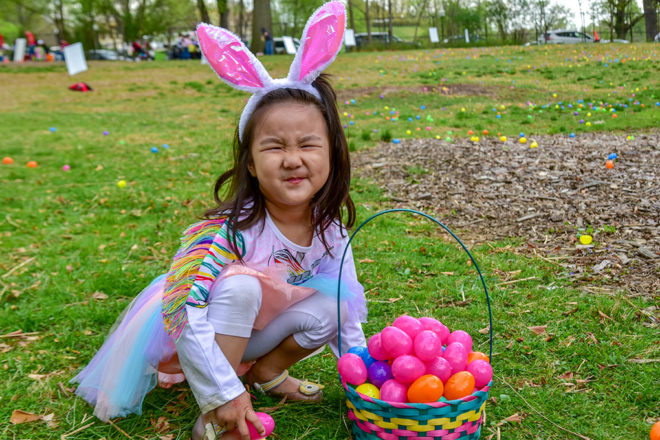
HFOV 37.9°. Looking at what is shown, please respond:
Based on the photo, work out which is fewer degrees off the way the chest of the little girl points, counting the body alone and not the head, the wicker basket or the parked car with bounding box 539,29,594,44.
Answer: the wicker basket

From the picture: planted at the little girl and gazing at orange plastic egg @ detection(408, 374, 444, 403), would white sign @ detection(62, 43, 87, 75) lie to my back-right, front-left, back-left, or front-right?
back-left

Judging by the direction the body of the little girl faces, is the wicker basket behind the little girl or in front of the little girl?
in front

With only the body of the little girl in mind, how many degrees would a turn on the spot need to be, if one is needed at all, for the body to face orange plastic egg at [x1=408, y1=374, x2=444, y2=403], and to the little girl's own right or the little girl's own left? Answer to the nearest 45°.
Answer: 0° — they already face it

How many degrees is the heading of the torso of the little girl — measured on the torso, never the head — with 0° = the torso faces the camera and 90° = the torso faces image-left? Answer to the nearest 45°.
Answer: approximately 315°
